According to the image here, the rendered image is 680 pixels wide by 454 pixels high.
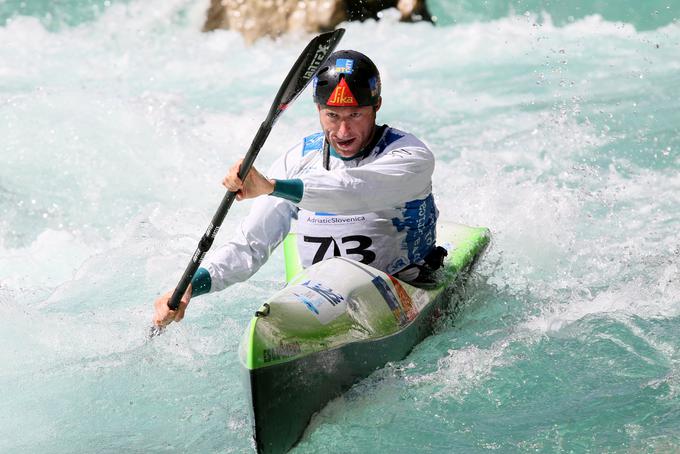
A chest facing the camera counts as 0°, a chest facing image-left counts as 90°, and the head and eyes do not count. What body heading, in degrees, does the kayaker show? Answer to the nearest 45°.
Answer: approximately 45°

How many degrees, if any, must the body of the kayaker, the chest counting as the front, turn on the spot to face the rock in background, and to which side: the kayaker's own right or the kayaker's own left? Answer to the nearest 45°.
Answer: approximately 135° to the kayaker's own right

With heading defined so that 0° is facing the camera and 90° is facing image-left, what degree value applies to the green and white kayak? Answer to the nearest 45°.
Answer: approximately 45°

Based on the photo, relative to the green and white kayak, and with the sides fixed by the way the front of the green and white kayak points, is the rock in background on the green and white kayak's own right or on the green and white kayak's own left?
on the green and white kayak's own right
